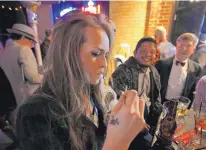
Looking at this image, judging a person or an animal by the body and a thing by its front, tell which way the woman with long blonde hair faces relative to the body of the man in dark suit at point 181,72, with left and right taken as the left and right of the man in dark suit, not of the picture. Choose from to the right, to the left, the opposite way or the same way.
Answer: to the left

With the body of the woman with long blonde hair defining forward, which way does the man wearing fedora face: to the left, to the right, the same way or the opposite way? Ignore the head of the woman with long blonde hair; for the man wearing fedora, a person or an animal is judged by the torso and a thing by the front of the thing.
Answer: to the left

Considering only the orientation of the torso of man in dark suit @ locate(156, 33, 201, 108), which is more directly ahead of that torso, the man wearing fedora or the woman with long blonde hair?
the woman with long blonde hair

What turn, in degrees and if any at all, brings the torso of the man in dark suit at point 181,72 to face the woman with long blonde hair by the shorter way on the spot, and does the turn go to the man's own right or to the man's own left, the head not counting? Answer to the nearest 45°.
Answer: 0° — they already face them

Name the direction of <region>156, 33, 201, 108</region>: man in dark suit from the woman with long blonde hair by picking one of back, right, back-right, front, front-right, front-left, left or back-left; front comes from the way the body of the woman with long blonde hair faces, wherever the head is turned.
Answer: left

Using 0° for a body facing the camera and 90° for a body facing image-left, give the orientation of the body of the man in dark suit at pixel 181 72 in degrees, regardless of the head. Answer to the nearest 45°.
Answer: approximately 0°

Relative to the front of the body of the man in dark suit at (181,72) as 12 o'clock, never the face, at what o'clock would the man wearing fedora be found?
The man wearing fedora is roughly at 2 o'clock from the man in dark suit.

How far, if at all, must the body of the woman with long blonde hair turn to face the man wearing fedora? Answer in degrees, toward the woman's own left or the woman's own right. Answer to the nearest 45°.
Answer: approximately 180°
